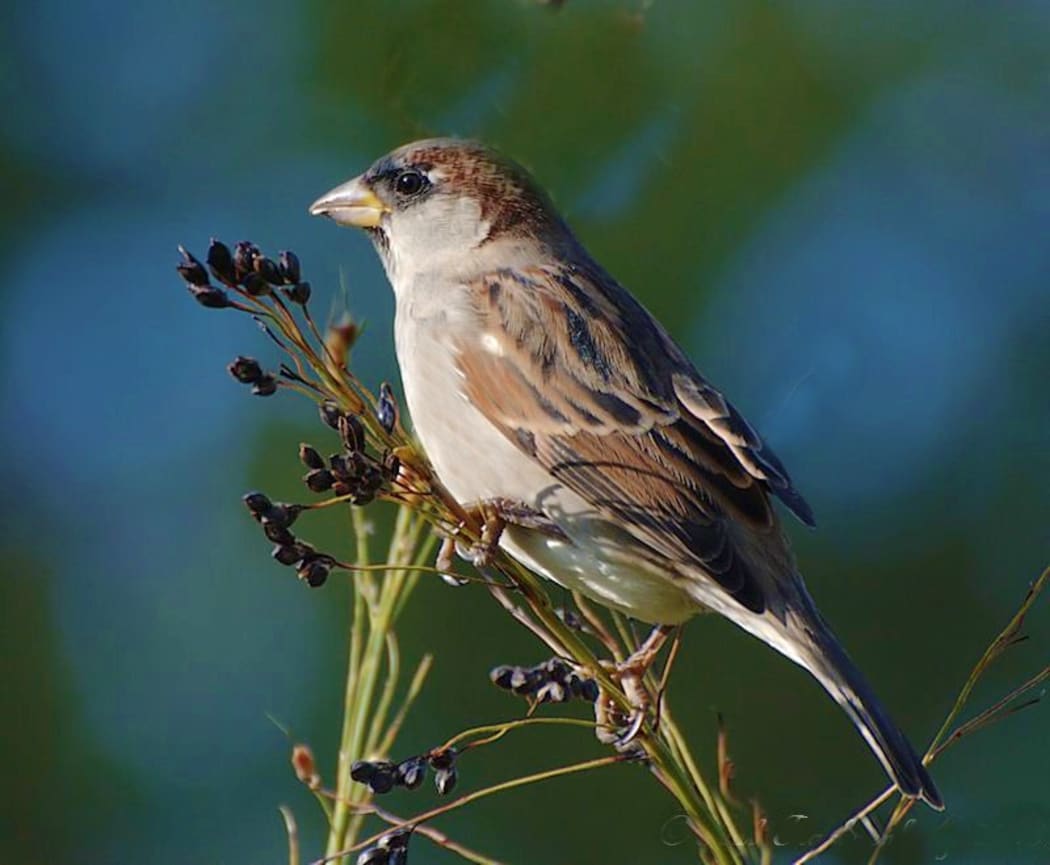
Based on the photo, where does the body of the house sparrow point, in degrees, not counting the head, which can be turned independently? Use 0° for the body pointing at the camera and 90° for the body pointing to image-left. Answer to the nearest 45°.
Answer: approximately 90°
